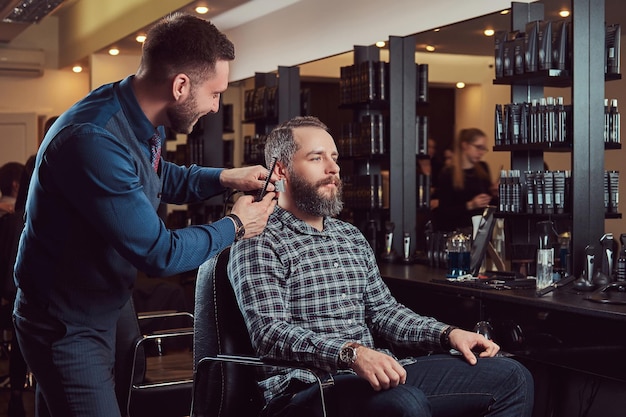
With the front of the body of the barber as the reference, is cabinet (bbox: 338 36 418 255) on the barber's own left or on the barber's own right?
on the barber's own left

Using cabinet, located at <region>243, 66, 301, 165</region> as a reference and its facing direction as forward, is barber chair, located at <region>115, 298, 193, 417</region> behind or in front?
in front

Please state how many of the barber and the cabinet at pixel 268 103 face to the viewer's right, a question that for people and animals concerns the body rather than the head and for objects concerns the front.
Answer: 1

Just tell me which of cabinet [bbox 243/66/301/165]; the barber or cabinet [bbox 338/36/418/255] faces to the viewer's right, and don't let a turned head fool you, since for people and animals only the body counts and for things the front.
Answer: the barber

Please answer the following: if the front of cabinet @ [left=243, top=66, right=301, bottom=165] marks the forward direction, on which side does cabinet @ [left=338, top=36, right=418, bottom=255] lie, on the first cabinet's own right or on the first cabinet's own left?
on the first cabinet's own left

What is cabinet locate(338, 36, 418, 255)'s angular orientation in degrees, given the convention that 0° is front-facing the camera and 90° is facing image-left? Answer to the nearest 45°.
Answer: approximately 45°

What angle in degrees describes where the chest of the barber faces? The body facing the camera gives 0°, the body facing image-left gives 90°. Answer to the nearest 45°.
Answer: approximately 270°

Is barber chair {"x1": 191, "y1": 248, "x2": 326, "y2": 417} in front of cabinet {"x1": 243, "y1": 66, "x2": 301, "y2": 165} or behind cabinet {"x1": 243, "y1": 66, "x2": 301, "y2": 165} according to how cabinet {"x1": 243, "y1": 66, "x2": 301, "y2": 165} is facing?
in front

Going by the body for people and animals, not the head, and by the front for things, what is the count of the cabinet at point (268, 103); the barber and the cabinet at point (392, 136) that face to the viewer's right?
1

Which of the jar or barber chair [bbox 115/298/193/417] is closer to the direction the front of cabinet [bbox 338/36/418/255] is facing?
the barber chair

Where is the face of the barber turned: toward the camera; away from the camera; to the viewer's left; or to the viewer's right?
to the viewer's right

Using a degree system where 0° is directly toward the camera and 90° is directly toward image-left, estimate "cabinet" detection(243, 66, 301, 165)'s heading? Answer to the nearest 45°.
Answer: approximately 45°

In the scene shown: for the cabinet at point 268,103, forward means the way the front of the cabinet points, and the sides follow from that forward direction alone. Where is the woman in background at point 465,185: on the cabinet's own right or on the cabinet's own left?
on the cabinet's own left
